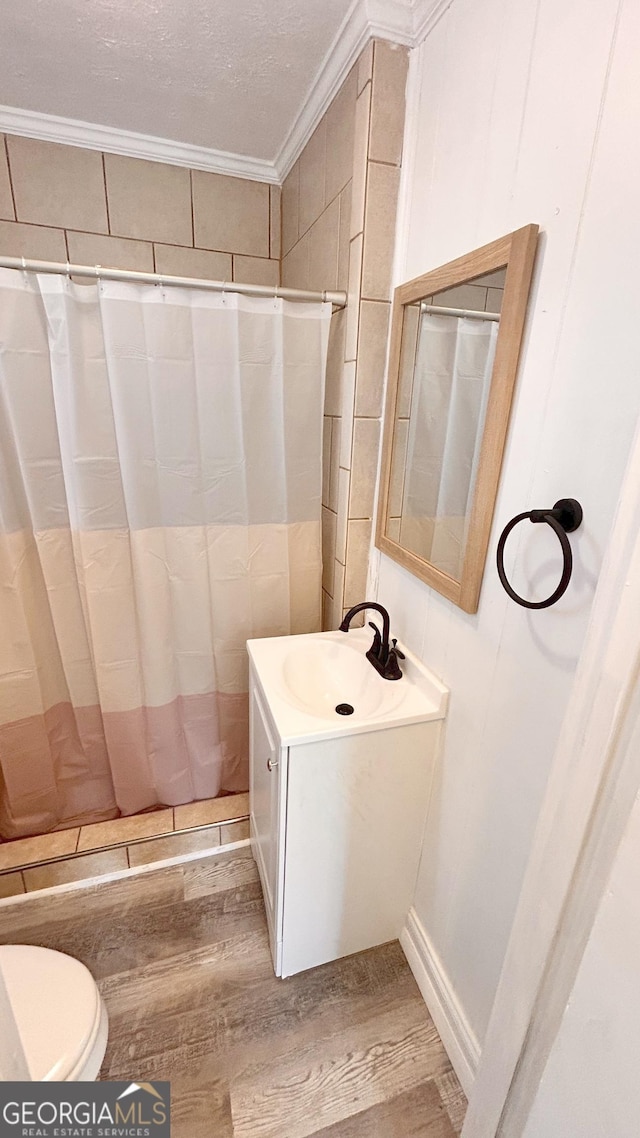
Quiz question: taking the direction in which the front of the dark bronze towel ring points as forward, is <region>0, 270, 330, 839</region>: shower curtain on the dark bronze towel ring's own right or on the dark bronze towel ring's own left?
on the dark bronze towel ring's own right

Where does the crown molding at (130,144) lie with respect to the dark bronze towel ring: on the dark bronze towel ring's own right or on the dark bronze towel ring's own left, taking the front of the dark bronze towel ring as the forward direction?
on the dark bronze towel ring's own right

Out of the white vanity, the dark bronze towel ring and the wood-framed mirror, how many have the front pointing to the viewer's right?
0

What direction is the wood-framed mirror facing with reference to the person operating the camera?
facing the viewer and to the left of the viewer

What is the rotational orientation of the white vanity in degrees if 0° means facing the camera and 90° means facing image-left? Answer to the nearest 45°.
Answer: approximately 90°

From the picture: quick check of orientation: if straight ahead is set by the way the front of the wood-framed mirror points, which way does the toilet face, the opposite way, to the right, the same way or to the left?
the opposite way

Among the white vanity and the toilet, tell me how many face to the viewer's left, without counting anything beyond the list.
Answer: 1

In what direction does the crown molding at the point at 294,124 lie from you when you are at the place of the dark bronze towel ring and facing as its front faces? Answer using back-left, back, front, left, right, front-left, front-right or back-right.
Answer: right

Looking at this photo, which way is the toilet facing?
to the viewer's right

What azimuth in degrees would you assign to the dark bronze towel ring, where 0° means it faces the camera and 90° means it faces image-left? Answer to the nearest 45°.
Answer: approximately 45°

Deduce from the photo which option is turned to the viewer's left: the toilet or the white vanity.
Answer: the white vanity
